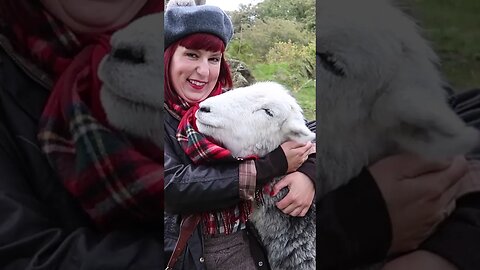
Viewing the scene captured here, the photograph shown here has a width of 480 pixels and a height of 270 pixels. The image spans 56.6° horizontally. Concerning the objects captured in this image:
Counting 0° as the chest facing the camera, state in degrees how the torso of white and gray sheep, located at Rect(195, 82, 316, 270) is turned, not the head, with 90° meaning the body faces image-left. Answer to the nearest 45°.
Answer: approximately 90°

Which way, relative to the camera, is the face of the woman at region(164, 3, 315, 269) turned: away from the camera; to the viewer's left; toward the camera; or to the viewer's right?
toward the camera
